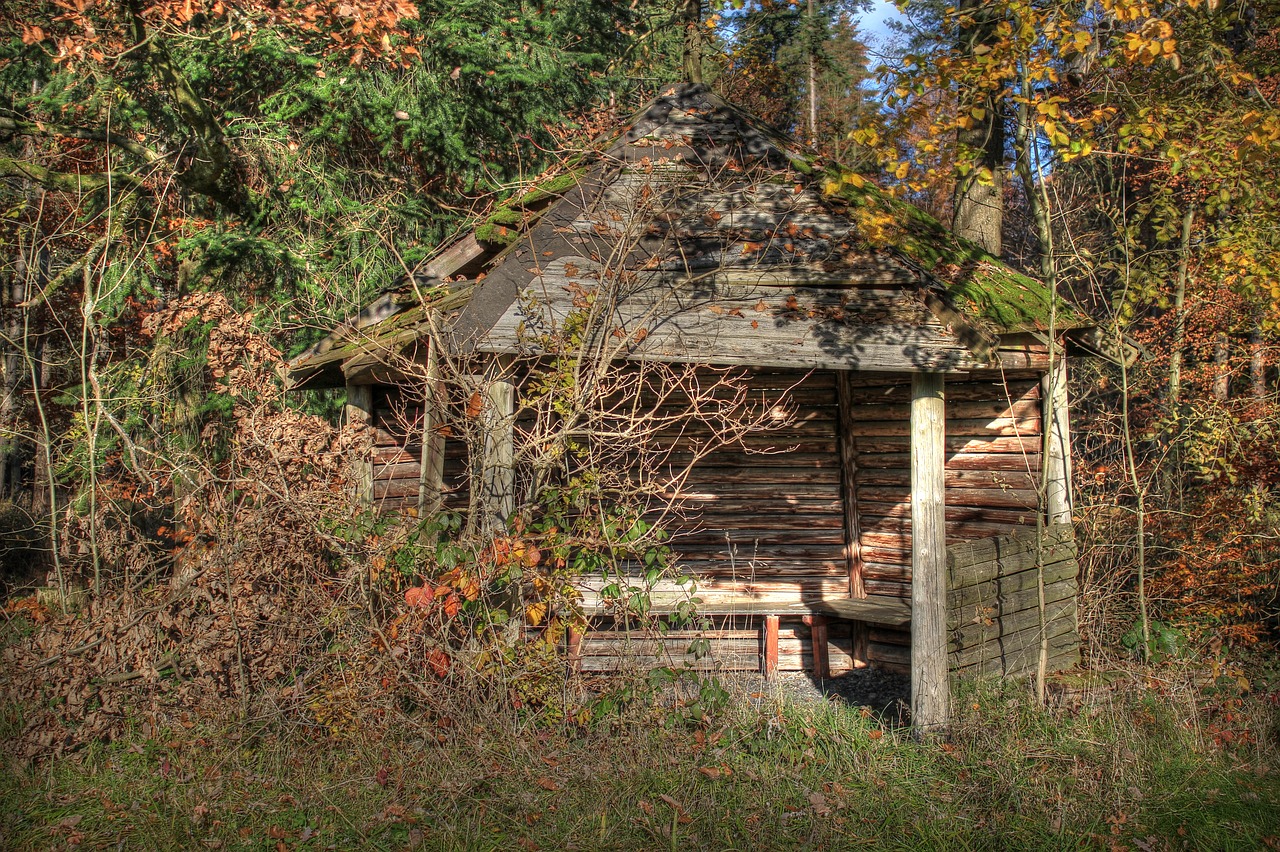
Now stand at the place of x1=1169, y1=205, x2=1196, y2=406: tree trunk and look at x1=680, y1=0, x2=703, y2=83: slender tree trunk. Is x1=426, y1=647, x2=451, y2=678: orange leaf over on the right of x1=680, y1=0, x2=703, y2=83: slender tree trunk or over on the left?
left

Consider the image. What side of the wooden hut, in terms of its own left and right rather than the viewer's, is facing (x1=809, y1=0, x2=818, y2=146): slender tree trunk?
back

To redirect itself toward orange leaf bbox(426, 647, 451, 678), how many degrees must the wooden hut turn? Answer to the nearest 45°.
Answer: approximately 45° to its right

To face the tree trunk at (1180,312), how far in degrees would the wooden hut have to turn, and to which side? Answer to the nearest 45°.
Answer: approximately 135° to its left

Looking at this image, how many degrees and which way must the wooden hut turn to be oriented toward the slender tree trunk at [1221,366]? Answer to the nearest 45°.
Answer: approximately 135° to its left

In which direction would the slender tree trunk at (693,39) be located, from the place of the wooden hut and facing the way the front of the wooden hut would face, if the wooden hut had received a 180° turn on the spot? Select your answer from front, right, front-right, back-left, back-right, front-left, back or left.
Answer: front

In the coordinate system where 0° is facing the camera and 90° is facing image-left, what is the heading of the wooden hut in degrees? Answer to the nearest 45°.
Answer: approximately 0°

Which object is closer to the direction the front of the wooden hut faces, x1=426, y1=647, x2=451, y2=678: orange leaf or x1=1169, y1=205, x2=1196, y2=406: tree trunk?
the orange leaf
